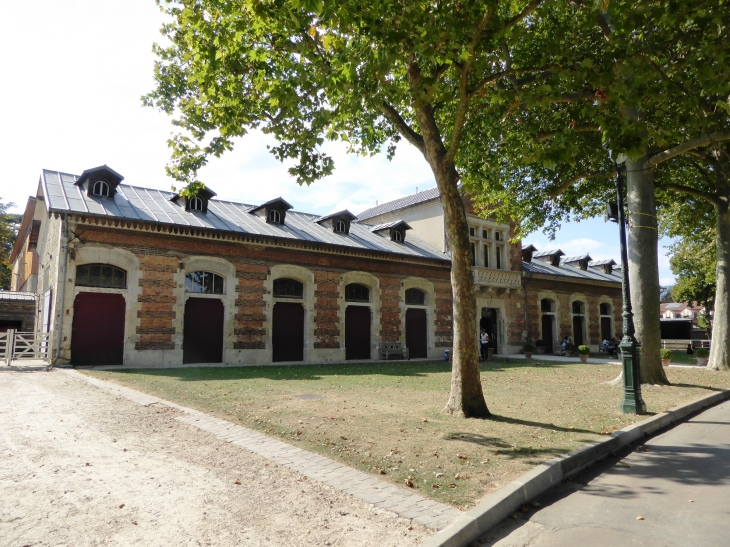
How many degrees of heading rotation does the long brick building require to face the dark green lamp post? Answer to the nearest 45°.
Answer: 0° — it already faces it

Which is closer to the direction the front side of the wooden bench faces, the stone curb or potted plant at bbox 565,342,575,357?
the stone curb

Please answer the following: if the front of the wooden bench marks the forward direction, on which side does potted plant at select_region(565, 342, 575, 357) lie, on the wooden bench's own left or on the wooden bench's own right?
on the wooden bench's own left

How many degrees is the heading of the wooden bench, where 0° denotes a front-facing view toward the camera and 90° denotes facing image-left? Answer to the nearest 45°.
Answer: approximately 315°

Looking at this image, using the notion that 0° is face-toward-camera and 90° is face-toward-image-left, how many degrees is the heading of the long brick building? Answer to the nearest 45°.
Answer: approximately 315°

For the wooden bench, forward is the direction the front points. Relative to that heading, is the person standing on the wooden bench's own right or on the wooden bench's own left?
on the wooden bench's own left

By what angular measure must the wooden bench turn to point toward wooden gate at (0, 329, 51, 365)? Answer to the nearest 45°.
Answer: approximately 90° to its right

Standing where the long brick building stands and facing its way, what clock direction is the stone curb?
The stone curb is roughly at 1 o'clock from the long brick building.

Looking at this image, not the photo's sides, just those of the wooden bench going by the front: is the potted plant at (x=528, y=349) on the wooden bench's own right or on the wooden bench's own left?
on the wooden bench's own left
